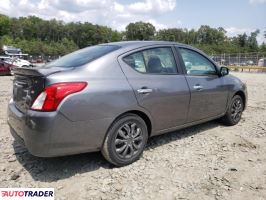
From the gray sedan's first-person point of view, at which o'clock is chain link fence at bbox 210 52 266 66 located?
The chain link fence is roughly at 11 o'clock from the gray sedan.

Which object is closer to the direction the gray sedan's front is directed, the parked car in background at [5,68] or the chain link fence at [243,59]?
the chain link fence

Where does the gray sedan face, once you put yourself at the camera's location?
facing away from the viewer and to the right of the viewer

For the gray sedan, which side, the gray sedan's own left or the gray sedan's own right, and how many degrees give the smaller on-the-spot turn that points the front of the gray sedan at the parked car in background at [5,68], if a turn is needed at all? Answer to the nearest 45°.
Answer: approximately 90° to the gray sedan's own left
